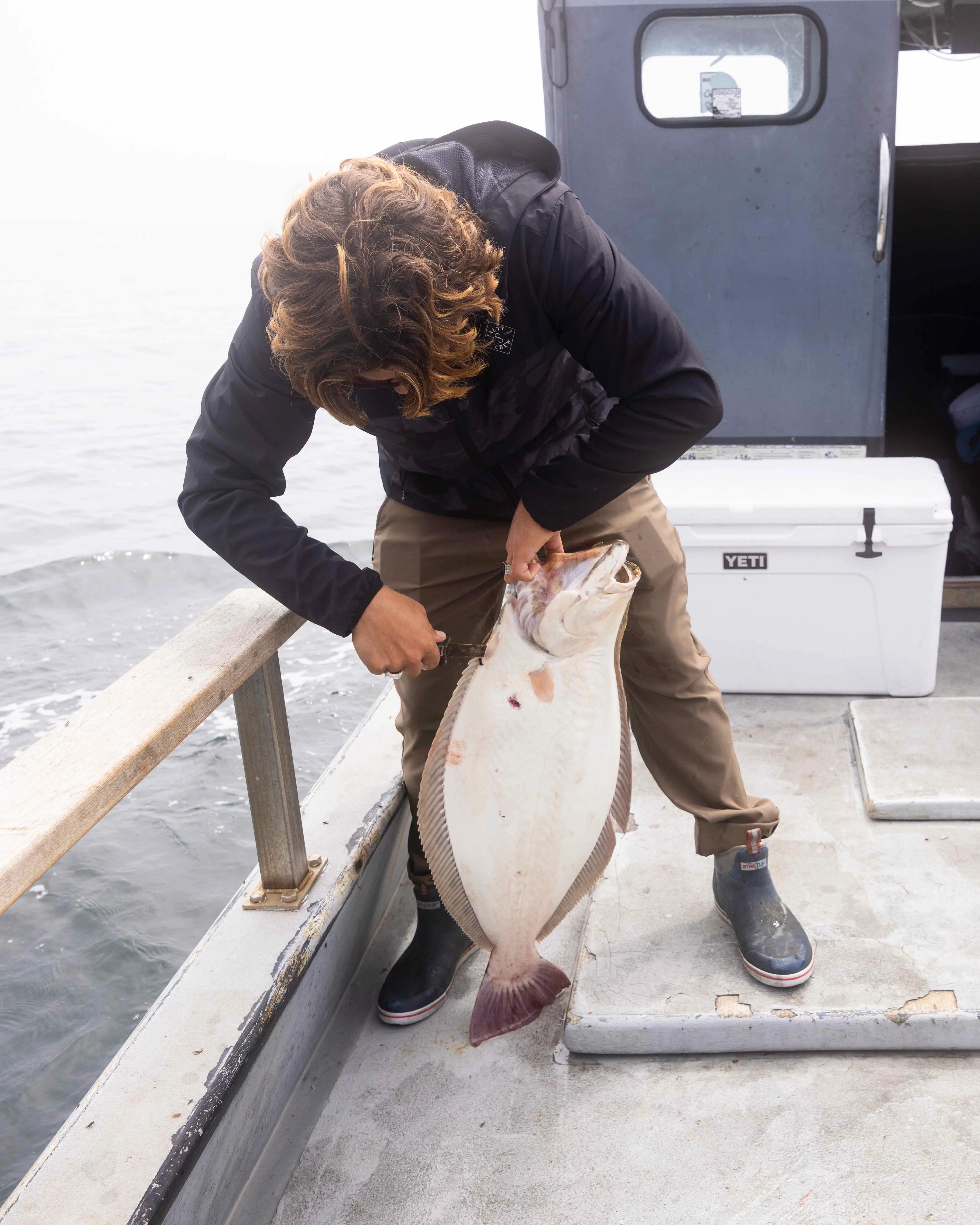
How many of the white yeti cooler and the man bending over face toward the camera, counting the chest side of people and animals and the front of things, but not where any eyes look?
2

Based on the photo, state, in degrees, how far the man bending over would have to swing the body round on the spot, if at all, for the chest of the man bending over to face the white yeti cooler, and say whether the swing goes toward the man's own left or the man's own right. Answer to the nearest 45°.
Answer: approximately 135° to the man's own left

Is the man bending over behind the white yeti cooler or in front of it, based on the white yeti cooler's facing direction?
in front

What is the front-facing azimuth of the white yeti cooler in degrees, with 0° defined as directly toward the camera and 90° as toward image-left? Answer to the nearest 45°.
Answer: approximately 0°

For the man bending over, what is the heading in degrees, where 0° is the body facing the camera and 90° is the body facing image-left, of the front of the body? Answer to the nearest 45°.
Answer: approximately 0°
